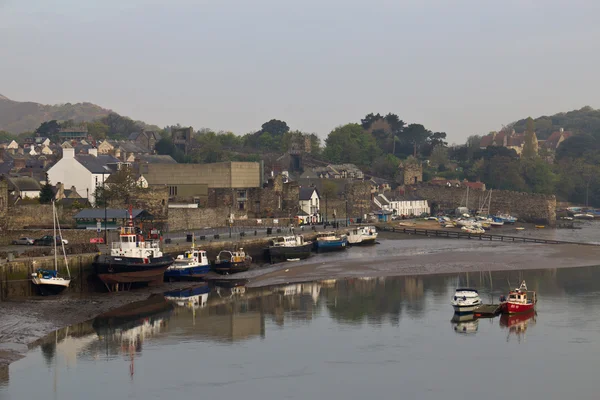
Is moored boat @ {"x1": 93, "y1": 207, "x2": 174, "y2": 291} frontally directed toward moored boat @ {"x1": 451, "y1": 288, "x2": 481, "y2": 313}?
no

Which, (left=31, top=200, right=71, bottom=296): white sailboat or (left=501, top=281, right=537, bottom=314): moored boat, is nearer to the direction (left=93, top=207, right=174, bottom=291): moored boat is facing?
the white sailboat

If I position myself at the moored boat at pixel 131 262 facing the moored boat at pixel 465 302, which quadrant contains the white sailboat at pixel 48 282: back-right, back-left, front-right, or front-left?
back-right

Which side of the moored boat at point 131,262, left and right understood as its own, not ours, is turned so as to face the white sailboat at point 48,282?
front

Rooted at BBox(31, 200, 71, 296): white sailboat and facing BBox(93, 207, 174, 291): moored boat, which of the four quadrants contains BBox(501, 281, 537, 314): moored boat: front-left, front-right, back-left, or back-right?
front-right

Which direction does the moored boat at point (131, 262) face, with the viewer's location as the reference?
facing the viewer and to the left of the viewer

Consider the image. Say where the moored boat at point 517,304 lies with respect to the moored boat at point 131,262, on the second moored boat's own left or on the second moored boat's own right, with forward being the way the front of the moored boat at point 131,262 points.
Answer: on the second moored boat's own left

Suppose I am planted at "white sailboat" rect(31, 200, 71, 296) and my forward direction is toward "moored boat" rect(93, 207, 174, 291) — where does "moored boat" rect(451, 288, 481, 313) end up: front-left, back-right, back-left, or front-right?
front-right

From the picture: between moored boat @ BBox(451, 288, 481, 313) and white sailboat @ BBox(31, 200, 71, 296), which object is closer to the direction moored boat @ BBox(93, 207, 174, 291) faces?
the white sailboat
